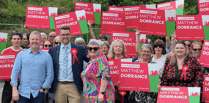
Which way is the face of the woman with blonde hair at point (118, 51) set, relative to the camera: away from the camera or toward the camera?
toward the camera

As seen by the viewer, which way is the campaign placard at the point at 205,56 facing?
toward the camera

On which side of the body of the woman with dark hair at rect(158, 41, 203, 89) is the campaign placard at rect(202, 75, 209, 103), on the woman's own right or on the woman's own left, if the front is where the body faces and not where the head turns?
on the woman's own left

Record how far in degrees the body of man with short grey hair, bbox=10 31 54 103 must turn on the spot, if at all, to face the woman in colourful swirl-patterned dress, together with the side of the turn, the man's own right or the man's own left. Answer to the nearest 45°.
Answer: approximately 45° to the man's own left

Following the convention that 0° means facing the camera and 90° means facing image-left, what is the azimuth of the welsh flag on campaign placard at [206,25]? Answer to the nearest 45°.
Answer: approximately 0°

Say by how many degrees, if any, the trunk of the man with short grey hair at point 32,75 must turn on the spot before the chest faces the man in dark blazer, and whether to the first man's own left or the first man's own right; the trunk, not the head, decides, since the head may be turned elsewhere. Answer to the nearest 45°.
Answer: approximately 90° to the first man's own left

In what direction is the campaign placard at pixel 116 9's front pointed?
toward the camera

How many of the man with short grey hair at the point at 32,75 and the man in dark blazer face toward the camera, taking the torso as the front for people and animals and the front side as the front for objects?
2

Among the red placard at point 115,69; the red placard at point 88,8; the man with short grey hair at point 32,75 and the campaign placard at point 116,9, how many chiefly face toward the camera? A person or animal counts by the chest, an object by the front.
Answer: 4

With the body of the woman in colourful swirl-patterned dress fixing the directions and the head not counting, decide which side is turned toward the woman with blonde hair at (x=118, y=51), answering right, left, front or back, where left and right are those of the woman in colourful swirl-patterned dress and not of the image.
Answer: back

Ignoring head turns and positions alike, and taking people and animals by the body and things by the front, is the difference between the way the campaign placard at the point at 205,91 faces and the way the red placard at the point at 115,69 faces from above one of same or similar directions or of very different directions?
same or similar directions

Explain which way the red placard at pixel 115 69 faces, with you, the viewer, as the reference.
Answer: facing the viewer

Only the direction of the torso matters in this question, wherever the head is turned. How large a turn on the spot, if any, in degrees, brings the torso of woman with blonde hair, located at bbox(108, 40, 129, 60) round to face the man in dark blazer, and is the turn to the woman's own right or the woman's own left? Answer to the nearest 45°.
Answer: approximately 45° to the woman's own right

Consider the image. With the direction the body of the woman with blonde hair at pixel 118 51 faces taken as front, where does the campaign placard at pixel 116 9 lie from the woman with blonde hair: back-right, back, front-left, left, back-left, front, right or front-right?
back
